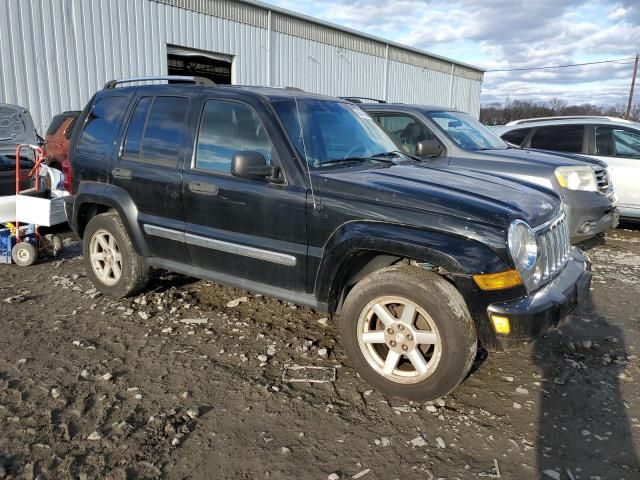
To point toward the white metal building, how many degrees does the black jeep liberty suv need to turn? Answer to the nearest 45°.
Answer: approximately 135° to its left

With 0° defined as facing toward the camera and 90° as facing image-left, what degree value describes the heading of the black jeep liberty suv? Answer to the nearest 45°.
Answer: approximately 315°

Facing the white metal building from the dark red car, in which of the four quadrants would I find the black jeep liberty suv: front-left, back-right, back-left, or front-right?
back-right

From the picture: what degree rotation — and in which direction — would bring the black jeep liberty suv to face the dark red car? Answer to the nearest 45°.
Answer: approximately 180°
